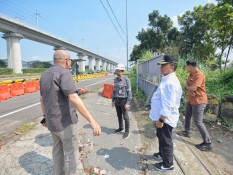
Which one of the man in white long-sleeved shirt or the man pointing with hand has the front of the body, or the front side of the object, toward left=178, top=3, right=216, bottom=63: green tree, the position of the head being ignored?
the man pointing with hand

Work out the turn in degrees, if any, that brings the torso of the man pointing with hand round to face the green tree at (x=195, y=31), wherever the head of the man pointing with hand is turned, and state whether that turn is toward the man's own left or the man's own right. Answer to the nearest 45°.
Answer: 0° — they already face it

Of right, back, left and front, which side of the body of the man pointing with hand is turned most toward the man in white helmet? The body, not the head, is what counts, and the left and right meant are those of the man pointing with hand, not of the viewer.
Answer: front

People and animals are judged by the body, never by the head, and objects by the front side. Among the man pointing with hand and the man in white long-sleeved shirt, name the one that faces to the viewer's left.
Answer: the man in white long-sleeved shirt

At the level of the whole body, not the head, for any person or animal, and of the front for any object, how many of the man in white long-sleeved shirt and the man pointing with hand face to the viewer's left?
1

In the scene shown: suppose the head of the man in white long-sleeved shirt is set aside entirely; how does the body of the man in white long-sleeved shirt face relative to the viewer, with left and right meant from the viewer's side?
facing to the left of the viewer

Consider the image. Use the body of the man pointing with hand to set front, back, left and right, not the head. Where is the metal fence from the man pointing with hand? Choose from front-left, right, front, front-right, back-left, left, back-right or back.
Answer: front

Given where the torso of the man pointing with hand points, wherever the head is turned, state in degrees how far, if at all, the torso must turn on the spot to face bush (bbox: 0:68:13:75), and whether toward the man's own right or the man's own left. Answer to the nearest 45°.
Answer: approximately 45° to the man's own left

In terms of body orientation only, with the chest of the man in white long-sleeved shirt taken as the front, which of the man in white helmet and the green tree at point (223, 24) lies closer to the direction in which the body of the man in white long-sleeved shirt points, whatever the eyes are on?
the man in white helmet

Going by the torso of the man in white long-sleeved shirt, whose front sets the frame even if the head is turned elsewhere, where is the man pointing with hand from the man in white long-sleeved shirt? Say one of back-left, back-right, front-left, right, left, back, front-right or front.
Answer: front-left

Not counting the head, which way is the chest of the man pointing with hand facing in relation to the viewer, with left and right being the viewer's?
facing away from the viewer and to the right of the viewer

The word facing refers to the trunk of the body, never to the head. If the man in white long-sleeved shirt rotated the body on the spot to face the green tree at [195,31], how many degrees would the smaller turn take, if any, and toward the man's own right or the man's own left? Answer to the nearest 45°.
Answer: approximately 90° to the man's own right

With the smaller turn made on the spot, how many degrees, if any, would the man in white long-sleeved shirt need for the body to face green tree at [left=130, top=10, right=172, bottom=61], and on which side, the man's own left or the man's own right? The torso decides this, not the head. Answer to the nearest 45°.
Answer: approximately 90° to the man's own right

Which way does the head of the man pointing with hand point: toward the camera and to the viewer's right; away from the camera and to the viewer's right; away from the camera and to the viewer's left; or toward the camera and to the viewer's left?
away from the camera and to the viewer's right

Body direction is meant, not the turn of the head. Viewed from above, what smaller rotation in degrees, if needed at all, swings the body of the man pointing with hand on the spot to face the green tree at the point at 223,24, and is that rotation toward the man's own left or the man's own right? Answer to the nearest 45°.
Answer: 0° — they already face it

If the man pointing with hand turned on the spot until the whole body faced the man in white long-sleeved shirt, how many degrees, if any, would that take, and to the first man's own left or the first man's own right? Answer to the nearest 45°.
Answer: approximately 45° to the first man's own right
